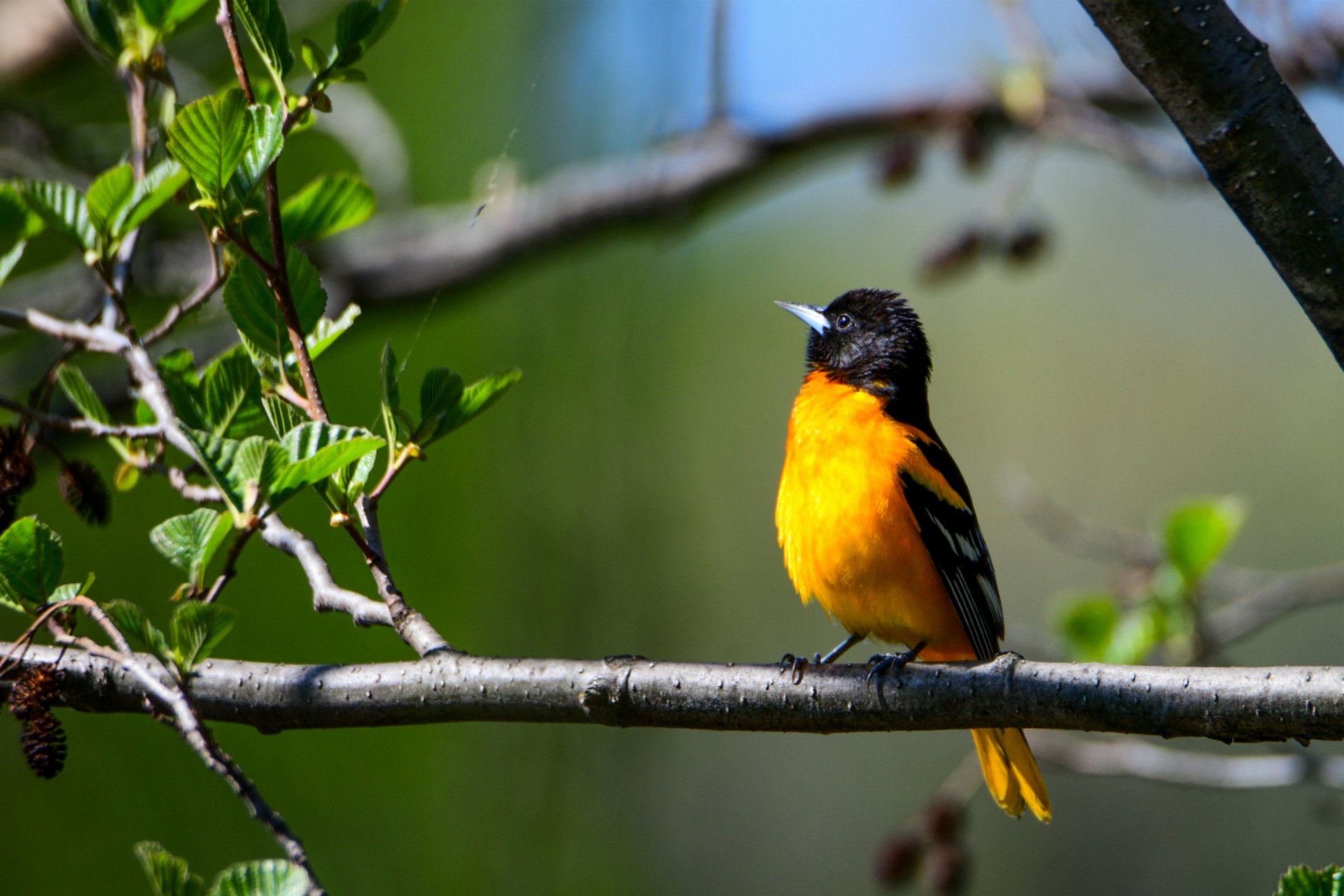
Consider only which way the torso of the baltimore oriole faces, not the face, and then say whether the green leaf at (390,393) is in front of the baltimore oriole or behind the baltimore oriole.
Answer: in front

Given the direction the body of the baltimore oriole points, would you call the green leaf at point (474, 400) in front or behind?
in front

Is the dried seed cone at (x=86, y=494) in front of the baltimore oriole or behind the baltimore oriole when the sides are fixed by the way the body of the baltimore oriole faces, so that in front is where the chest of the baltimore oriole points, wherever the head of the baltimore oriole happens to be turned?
in front

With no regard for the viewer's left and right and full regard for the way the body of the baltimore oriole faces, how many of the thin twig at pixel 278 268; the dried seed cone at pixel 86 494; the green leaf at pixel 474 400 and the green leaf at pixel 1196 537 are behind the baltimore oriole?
1

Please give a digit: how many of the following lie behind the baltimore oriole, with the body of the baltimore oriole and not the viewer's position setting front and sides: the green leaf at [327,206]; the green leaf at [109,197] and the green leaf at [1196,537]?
1

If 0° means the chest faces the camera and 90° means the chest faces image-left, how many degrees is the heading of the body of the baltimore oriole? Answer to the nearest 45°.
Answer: approximately 45°

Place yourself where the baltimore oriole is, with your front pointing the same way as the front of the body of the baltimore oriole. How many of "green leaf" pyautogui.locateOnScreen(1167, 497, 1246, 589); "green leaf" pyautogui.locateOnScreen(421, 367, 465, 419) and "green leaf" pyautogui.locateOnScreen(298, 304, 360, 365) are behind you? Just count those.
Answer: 1

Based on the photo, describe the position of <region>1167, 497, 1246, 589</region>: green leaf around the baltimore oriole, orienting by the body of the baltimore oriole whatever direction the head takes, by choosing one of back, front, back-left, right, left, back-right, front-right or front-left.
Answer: back

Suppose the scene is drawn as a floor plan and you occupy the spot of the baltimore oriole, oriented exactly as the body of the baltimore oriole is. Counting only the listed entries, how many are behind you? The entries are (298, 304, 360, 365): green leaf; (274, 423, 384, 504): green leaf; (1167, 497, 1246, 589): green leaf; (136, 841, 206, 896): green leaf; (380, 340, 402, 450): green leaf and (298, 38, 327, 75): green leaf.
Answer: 1
